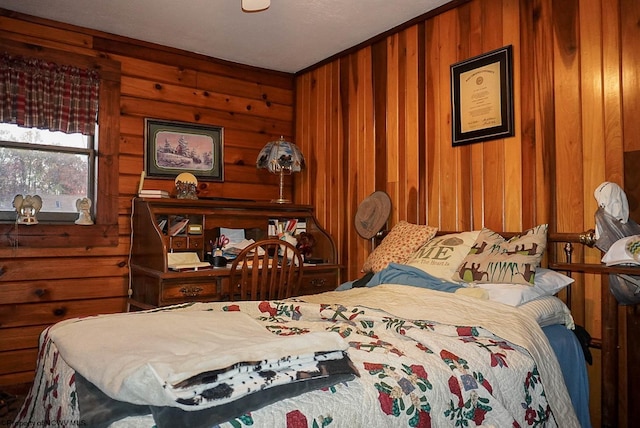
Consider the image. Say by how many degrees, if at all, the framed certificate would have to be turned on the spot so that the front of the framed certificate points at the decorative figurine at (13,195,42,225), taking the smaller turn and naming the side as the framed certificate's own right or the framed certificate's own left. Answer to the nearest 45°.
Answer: approximately 45° to the framed certificate's own right

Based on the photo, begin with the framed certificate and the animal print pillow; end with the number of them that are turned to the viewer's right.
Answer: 0

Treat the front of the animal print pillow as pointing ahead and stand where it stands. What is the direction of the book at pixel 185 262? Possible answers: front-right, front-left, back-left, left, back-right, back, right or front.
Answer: front-right

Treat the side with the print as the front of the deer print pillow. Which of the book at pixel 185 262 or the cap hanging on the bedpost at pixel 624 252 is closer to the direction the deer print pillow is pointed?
the book

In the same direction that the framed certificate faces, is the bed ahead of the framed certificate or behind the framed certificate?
ahead

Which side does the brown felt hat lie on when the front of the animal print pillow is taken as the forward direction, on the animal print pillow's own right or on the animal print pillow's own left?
on the animal print pillow's own right

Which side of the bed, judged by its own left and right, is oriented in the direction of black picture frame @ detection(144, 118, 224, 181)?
right

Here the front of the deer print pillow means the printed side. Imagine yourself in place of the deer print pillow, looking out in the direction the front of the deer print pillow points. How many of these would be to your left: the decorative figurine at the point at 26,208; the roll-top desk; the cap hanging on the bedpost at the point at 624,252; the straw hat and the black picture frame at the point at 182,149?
1

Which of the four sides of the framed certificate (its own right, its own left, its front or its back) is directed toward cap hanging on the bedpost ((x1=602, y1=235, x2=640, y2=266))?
left

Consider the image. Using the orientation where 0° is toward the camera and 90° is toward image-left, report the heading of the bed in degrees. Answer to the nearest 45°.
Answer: approximately 45°

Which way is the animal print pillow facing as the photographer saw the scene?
facing the viewer and to the left of the viewer

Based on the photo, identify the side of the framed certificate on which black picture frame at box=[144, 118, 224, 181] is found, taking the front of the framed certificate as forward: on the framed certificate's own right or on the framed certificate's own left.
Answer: on the framed certificate's own right
